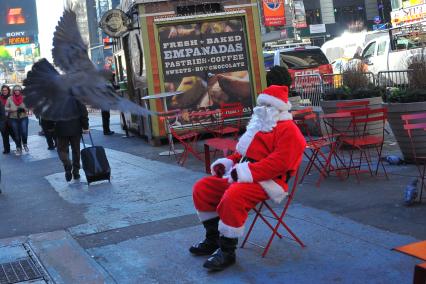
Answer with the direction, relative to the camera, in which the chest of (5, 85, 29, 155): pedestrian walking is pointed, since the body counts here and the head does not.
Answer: toward the camera

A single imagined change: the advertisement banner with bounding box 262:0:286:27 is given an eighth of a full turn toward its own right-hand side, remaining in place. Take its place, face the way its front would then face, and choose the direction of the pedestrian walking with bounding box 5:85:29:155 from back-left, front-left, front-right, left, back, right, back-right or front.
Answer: front-left

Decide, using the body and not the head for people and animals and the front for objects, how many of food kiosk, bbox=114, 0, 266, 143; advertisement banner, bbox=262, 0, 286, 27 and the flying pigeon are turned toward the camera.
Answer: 2

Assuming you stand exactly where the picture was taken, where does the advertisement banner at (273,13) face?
facing the viewer

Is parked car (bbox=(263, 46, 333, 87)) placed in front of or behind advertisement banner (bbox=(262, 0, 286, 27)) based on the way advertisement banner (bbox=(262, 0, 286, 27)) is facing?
in front

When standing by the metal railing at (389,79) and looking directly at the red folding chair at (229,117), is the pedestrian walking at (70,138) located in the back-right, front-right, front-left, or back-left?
front-left

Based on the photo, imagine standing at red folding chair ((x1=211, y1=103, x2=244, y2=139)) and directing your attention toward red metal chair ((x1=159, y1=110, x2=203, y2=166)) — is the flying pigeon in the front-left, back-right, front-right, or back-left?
front-left

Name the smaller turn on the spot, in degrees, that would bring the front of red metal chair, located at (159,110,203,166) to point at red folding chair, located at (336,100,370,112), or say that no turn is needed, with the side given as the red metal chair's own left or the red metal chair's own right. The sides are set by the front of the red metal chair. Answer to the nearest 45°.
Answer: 0° — it already faces it

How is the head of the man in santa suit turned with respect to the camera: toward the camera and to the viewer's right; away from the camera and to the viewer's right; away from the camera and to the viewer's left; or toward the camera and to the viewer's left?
toward the camera and to the viewer's left

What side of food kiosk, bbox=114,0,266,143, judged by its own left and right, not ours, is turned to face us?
front
